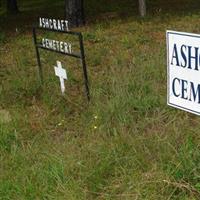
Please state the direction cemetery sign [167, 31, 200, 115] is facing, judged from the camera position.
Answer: facing the viewer and to the left of the viewer
